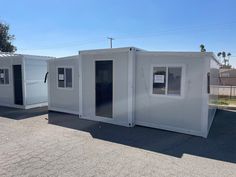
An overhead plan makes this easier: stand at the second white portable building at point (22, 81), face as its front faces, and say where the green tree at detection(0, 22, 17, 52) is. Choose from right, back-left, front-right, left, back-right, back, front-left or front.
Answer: back-right

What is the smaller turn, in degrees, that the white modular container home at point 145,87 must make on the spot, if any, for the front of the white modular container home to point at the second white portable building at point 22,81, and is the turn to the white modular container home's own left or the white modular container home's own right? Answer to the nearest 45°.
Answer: approximately 90° to the white modular container home's own right

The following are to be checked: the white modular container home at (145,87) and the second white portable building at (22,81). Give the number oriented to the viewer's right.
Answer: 0

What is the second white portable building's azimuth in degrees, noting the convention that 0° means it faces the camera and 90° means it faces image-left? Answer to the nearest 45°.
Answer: approximately 45°

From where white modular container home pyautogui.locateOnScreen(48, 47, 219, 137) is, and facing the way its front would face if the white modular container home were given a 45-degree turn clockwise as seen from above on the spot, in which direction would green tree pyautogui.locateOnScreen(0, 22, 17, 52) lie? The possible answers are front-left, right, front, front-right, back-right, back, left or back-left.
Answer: front-right

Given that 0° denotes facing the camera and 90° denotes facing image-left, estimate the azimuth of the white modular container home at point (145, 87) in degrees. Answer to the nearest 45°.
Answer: approximately 45°

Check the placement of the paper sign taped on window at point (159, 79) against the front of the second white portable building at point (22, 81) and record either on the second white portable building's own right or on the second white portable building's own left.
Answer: on the second white portable building's own left
